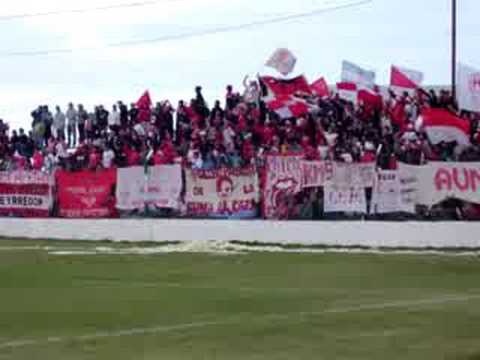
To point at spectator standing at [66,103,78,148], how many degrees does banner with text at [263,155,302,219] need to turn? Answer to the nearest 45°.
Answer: approximately 135° to its right

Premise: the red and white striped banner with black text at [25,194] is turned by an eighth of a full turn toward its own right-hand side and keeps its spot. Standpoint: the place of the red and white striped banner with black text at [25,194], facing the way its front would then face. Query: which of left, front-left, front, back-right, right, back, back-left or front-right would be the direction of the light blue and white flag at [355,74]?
back-left

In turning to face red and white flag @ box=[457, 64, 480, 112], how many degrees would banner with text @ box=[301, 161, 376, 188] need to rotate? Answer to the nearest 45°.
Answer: approximately 135° to its left
